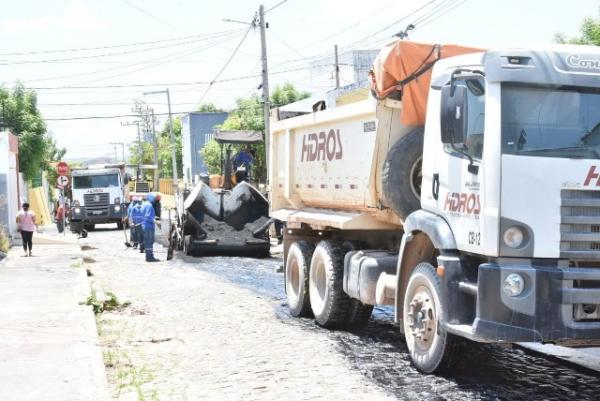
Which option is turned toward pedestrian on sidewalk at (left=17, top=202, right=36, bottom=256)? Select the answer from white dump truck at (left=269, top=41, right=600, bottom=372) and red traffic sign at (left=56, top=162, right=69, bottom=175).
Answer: the red traffic sign

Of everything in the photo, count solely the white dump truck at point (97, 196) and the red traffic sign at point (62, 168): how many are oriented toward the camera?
2

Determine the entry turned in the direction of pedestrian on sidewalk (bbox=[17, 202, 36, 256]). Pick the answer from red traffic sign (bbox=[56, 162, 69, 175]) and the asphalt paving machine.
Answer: the red traffic sign

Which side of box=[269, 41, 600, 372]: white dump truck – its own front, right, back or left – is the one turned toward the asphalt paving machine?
back

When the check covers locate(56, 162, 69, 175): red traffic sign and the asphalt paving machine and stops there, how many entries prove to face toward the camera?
2
